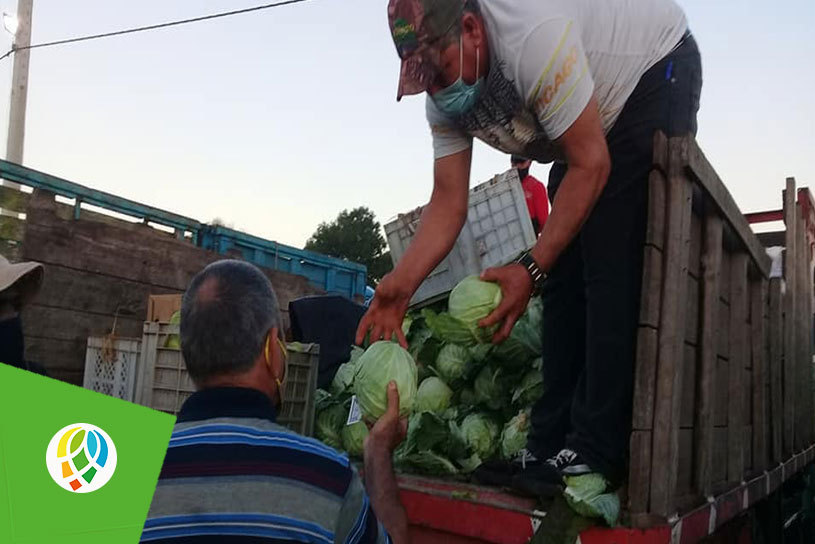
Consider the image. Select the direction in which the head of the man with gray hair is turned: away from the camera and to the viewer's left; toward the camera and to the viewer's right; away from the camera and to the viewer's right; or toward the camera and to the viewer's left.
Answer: away from the camera and to the viewer's right

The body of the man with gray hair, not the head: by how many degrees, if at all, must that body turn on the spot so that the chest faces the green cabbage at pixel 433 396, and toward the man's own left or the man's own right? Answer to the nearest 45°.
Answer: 0° — they already face it

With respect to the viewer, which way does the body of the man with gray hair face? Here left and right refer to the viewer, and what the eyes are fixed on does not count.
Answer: facing away from the viewer and to the right of the viewer

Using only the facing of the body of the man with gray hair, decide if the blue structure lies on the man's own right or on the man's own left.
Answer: on the man's own left
